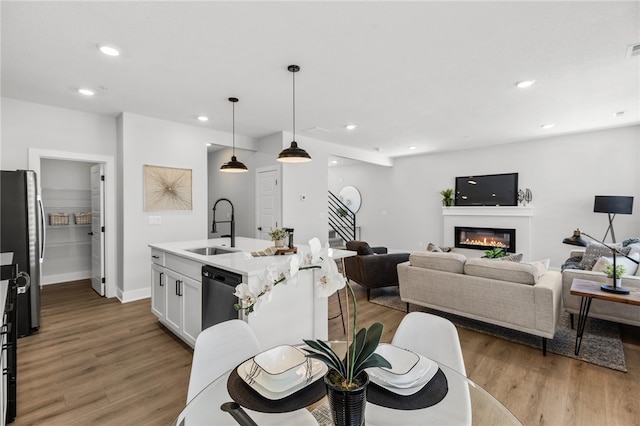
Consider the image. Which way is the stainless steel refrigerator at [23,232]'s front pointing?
to the viewer's right

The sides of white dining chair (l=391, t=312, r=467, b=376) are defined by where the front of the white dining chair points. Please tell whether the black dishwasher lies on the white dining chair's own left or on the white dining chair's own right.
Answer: on the white dining chair's own right

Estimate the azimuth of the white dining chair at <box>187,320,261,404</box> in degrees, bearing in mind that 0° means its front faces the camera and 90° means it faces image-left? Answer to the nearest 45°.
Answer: approximately 315°

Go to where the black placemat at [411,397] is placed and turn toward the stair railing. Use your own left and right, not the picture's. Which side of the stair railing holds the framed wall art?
left

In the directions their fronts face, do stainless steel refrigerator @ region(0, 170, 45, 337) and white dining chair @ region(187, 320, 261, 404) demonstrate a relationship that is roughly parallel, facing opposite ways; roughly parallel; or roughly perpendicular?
roughly perpendicular

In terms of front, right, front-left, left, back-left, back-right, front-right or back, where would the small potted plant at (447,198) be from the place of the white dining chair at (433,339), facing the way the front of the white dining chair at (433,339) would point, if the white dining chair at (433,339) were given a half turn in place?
front-left

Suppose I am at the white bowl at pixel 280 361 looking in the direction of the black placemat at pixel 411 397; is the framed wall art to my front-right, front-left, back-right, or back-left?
back-left

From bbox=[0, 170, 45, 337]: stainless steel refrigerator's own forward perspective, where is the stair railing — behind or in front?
in front

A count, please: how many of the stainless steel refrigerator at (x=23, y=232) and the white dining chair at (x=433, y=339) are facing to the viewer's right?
1

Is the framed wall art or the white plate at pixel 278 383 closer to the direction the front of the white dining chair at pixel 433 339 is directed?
the white plate

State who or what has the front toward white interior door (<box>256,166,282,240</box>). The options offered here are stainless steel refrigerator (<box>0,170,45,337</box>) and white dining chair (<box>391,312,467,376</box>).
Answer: the stainless steel refrigerator

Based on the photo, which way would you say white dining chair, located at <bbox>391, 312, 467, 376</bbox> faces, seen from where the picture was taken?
facing the viewer and to the left of the viewer

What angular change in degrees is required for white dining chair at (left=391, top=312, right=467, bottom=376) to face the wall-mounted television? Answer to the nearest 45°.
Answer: approximately 135° to its right

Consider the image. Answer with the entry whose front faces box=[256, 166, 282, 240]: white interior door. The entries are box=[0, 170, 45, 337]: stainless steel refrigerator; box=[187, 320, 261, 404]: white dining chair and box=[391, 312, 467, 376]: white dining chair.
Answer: the stainless steel refrigerator

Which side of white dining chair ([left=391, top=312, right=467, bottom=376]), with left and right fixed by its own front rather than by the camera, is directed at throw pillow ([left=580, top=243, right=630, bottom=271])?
back
